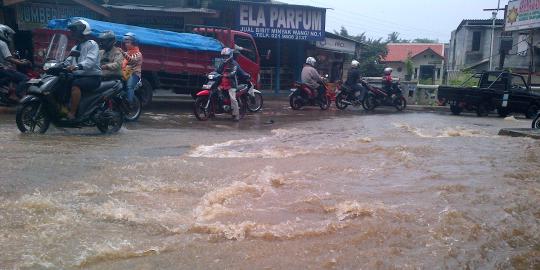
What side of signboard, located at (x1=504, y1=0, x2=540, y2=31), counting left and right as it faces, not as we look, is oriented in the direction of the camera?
front

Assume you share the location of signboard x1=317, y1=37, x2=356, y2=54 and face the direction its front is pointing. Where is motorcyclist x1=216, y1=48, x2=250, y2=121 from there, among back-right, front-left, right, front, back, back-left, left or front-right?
front

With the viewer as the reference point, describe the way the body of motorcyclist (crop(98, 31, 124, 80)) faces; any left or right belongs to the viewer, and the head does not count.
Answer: facing to the left of the viewer

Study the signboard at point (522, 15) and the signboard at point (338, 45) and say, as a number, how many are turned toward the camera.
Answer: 2

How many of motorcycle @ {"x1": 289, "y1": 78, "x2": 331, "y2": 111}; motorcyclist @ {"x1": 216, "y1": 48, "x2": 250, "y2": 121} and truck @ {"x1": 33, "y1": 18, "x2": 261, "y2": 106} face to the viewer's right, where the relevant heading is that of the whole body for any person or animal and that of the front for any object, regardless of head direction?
2

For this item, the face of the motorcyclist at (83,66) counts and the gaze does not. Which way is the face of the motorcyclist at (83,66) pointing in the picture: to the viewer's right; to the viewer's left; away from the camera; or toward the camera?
to the viewer's left

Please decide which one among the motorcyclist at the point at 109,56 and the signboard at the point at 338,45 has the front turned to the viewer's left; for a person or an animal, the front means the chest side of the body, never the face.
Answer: the motorcyclist

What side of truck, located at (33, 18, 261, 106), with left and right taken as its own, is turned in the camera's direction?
right

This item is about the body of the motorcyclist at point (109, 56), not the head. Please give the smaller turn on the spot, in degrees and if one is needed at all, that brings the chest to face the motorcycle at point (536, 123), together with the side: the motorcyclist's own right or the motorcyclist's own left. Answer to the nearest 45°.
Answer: approximately 180°

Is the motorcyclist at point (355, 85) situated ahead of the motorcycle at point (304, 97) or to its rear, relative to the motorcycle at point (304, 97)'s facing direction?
ahead

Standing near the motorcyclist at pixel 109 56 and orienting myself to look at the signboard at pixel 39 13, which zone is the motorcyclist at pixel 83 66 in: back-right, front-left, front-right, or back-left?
back-left

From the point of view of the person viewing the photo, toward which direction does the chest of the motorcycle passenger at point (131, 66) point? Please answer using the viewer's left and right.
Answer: facing the viewer and to the left of the viewer

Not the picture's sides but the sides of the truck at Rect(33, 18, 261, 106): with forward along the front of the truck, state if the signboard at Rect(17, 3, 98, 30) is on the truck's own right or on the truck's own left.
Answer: on the truck's own left

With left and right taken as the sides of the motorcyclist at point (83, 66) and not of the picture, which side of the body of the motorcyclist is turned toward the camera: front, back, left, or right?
left
